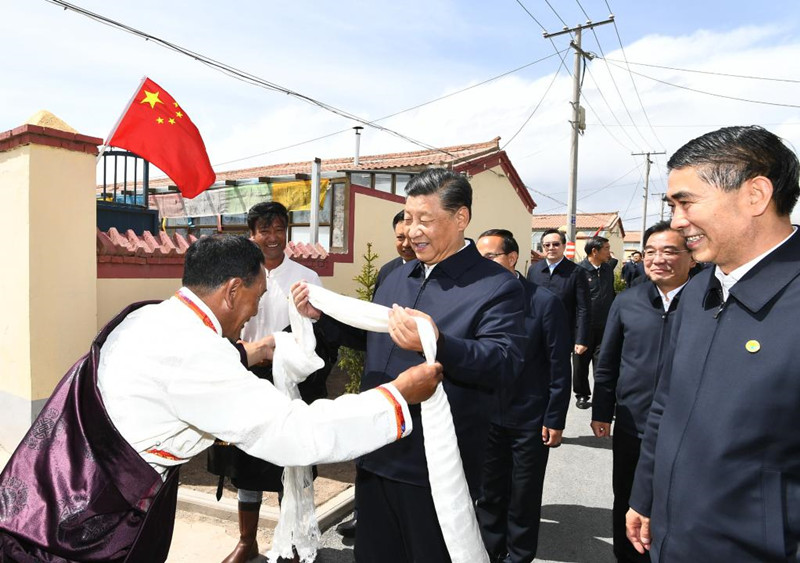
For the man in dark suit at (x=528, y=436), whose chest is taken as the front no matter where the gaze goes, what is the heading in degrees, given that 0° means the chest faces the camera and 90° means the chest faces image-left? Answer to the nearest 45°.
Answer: approximately 45°

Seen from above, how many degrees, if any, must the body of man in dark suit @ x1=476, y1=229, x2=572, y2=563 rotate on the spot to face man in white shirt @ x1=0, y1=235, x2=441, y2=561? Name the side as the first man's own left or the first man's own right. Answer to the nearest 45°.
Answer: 0° — they already face them

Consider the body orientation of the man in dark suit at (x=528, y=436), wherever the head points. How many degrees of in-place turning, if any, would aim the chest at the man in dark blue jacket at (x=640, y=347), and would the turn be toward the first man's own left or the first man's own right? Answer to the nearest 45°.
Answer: approximately 135° to the first man's own left

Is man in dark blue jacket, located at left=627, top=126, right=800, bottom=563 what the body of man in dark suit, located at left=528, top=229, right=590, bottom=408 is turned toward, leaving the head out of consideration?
yes

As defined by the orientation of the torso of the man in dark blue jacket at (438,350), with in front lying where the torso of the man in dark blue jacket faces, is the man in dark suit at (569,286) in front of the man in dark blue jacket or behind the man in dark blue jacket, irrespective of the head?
behind

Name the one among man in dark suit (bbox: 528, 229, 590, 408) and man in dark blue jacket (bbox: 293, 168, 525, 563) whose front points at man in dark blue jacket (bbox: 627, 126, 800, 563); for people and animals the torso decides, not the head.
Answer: the man in dark suit
